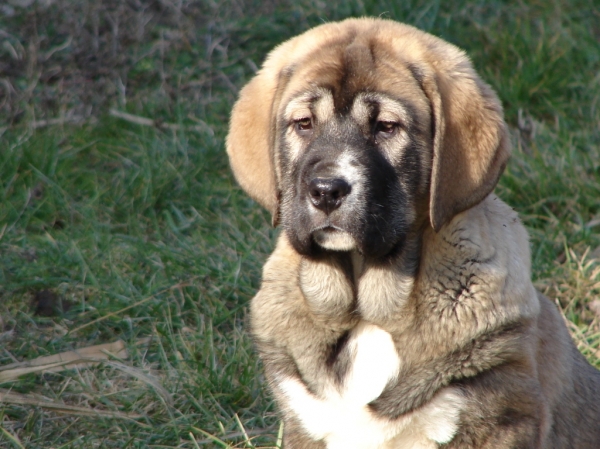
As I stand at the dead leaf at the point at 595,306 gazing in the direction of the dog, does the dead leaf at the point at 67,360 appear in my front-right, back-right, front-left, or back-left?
front-right

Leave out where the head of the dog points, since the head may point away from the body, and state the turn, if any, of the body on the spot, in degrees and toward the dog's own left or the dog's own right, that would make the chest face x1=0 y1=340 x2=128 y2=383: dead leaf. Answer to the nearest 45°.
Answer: approximately 45° to the dog's own right

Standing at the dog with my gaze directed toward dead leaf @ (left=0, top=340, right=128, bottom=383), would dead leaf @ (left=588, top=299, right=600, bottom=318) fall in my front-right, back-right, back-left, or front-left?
back-right

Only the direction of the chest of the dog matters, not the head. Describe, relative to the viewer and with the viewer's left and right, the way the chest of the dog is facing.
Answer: facing the viewer and to the left of the viewer
